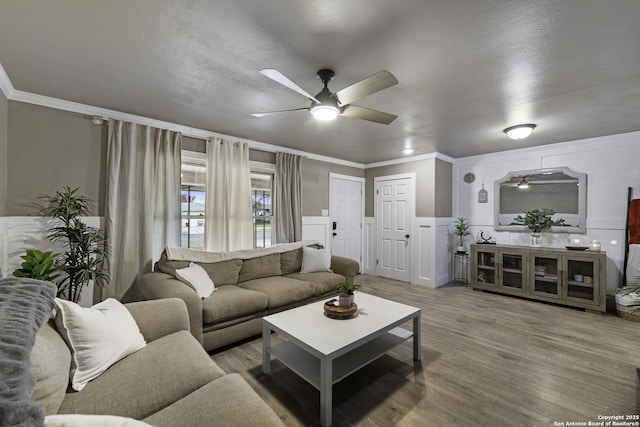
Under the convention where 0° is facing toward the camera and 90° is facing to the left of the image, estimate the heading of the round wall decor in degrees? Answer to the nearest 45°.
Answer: approximately 0°

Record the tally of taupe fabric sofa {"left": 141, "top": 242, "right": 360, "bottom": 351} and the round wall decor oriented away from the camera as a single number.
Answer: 0

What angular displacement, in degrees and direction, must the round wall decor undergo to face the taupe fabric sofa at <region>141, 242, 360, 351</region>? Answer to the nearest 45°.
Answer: approximately 45° to its right

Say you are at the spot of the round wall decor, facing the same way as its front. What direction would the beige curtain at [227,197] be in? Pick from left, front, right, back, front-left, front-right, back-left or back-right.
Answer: front-right

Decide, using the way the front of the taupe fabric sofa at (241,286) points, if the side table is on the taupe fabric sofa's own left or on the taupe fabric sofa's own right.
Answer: on the taupe fabric sofa's own left

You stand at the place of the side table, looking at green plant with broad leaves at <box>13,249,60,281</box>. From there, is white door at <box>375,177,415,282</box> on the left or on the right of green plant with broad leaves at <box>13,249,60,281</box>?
right

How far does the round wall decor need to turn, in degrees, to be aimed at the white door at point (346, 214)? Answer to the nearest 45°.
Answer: approximately 90° to its right

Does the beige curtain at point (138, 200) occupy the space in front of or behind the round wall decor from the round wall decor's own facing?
in front

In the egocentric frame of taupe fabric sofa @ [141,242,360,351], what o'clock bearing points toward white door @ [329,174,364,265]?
The white door is roughly at 9 o'clock from the taupe fabric sofa.

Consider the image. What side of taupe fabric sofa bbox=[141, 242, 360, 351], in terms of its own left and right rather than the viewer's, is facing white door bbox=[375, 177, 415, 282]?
left

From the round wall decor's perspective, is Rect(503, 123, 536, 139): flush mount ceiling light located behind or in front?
in front

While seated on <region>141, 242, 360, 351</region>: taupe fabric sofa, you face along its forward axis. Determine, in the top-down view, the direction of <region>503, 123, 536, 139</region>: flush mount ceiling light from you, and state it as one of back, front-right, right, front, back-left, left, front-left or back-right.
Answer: front-left

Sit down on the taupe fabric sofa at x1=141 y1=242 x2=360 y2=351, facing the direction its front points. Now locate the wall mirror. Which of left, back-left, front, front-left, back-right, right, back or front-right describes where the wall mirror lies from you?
front-left

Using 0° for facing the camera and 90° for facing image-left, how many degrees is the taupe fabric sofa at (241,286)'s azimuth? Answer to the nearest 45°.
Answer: approximately 315°
